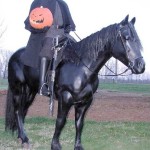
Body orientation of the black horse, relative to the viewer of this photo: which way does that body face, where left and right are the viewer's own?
facing the viewer and to the right of the viewer
